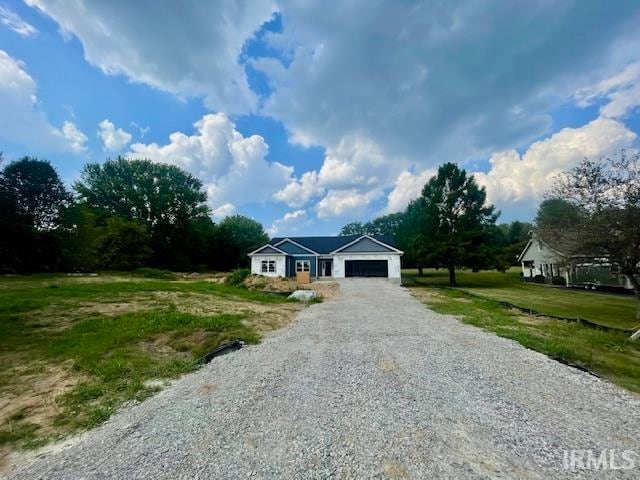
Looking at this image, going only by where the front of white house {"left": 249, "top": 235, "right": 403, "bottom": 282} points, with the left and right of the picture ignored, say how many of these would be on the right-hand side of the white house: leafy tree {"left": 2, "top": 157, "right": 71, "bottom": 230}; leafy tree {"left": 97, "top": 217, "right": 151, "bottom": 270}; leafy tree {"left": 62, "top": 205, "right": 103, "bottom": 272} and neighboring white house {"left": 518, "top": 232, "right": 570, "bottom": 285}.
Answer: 3

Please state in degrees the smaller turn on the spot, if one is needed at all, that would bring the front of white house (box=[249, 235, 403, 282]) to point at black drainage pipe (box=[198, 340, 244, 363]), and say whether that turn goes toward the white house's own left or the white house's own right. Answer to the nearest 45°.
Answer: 0° — it already faces it

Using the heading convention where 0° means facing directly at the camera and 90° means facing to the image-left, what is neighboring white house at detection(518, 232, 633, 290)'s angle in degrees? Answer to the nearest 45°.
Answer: approximately 45°

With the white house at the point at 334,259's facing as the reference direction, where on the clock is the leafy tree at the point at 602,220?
The leafy tree is roughly at 11 o'clock from the white house.

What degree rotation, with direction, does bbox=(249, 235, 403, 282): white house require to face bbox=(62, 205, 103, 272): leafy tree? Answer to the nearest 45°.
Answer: approximately 90° to its right

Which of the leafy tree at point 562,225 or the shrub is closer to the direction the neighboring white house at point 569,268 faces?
the shrub

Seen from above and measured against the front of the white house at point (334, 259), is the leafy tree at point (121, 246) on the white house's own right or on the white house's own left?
on the white house's own right

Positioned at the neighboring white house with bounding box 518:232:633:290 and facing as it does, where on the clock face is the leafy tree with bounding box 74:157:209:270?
The leafy tree is roughly at 1 o'clock from the neighboring white house.
